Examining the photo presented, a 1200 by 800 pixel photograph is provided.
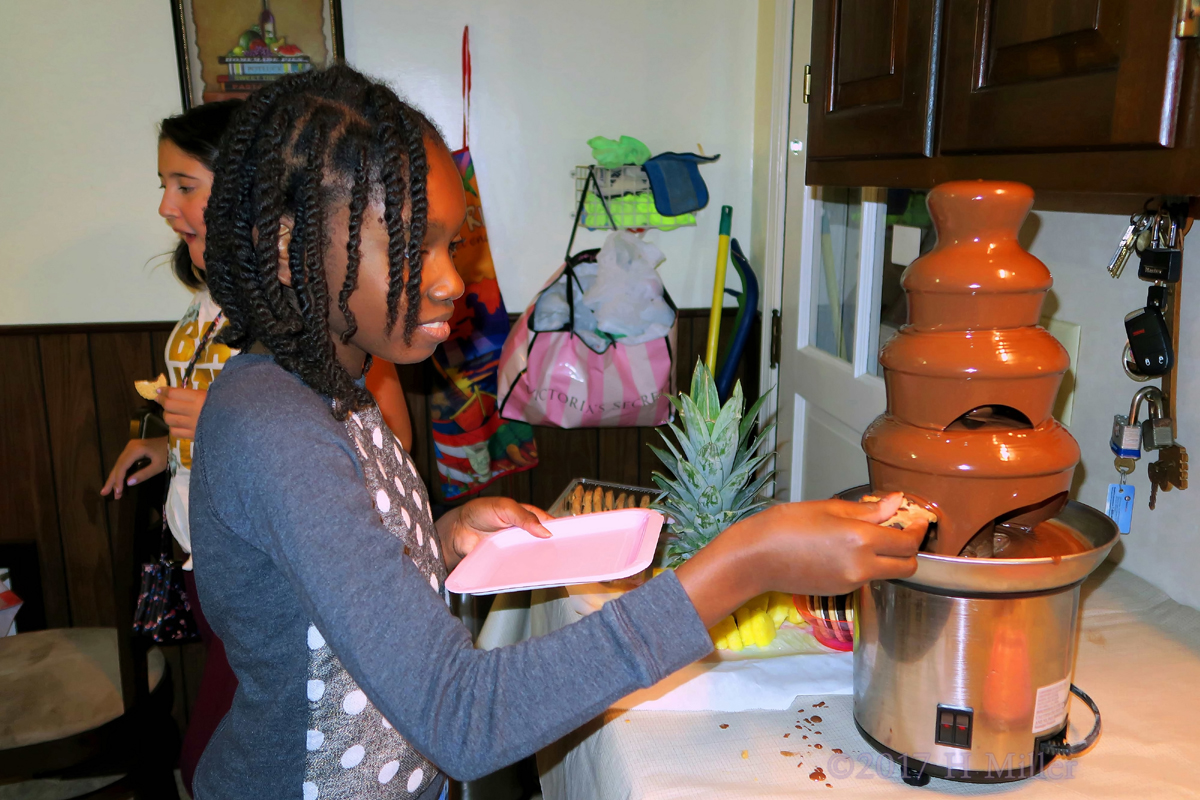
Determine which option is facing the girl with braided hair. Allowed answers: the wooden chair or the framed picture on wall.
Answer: the framed picture on wall

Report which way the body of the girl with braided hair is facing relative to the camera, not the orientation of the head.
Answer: to the viewer's right

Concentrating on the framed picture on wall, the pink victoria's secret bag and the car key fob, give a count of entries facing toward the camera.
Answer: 3

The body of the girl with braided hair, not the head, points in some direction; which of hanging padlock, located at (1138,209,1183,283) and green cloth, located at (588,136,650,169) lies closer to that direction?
the hanging padlock

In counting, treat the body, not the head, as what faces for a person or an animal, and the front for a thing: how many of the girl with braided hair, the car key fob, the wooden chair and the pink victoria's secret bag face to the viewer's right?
1

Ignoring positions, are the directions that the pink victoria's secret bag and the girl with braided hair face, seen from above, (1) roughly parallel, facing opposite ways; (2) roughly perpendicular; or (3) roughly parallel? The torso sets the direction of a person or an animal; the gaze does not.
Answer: roughly perpendicular

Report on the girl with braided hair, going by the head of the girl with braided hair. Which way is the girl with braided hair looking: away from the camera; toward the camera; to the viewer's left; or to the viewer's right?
to the viewer's right

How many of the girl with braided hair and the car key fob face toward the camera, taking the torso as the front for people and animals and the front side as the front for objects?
1

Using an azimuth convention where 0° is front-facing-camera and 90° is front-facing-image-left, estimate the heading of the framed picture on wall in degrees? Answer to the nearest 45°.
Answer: approximately 0°
